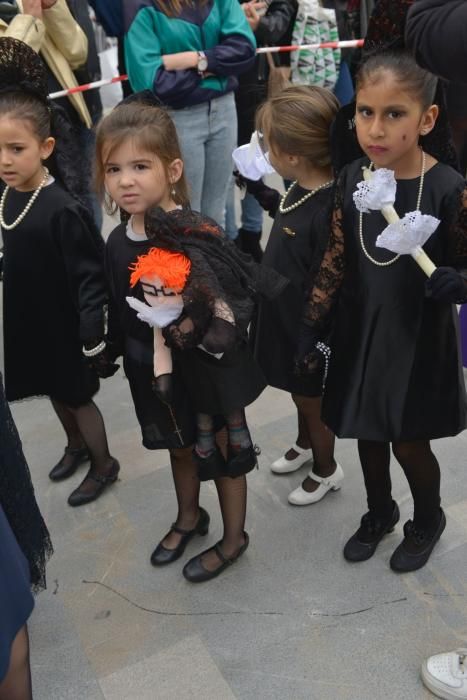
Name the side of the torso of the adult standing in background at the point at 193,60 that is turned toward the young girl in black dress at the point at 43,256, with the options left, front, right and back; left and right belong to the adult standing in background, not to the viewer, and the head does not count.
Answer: front

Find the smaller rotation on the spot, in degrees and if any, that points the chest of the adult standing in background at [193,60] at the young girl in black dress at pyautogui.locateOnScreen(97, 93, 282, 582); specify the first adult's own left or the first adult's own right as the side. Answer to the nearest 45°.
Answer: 0° — they already face them

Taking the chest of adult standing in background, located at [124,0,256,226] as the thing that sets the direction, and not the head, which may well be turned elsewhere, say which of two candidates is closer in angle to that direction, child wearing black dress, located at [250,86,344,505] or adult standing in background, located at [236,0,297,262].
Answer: the child wearing black dress

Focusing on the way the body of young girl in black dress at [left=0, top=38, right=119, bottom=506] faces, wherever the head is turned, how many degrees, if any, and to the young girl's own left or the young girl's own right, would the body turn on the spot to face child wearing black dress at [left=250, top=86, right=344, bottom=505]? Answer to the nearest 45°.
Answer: approximately 135° to the young girl's own left

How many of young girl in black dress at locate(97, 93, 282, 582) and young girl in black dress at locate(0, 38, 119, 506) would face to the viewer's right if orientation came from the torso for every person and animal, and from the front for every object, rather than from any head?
0

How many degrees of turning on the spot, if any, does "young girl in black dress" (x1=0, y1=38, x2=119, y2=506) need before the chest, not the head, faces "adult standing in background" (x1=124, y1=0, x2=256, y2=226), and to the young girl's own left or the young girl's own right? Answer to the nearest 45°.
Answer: approximately 180°

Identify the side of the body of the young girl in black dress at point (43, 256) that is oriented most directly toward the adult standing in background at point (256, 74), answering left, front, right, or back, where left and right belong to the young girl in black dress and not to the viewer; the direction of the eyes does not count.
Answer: back

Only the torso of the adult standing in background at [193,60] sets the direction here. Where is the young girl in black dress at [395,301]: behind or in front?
in front

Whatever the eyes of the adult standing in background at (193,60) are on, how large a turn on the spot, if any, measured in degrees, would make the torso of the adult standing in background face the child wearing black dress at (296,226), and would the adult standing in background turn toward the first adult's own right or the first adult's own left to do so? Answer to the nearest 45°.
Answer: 0° — they already face them

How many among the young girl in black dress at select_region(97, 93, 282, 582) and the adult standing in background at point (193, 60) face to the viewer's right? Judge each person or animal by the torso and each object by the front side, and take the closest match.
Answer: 0
